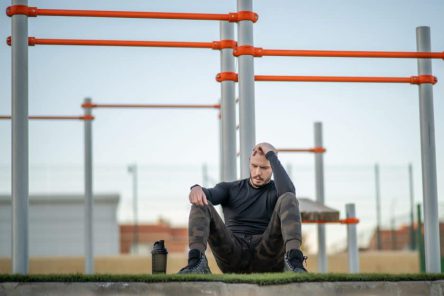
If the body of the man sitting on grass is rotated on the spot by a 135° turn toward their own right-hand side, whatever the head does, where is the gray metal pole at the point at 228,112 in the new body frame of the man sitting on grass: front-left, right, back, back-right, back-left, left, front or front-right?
front-right

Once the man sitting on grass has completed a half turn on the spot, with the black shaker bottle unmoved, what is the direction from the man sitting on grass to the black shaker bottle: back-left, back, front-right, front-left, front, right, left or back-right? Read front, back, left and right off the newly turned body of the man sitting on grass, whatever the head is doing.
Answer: left

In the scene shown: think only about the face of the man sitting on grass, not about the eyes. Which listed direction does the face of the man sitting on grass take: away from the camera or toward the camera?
toward the camera

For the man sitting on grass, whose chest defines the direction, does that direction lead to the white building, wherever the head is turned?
no

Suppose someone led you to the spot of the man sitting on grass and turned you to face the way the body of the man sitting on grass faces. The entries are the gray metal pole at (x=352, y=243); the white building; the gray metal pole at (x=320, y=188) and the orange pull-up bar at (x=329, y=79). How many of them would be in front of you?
0

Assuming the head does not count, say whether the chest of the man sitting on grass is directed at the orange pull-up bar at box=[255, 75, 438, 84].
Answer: no

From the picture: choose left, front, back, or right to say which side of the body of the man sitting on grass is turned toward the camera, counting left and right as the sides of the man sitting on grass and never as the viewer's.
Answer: front

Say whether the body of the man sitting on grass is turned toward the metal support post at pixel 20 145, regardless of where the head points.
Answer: no

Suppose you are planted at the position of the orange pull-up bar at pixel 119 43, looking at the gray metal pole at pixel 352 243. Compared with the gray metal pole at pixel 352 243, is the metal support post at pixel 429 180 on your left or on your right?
right
